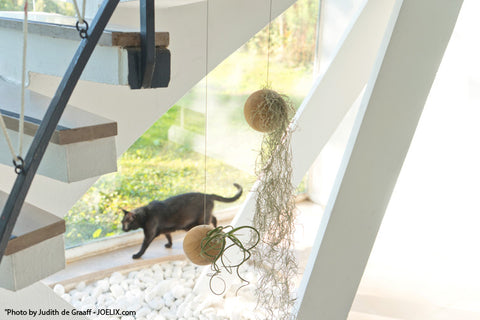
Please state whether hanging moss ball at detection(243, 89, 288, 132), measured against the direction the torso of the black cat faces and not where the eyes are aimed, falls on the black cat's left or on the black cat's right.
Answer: on the black cat's left

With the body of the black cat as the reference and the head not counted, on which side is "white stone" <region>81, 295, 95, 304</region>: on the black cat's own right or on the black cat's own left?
on the black cat's own left

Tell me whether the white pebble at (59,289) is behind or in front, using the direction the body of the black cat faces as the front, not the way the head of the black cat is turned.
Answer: in front

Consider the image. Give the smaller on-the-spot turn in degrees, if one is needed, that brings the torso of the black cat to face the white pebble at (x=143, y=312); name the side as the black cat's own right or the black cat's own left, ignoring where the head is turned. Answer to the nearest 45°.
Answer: approximately 90° to the black cat's own left

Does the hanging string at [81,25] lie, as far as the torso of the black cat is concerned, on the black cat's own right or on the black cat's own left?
on the black cat's own left

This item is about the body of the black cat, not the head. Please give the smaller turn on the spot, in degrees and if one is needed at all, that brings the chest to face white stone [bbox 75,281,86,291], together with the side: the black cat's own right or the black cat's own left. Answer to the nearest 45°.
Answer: approximately 45° to the black cat's own left

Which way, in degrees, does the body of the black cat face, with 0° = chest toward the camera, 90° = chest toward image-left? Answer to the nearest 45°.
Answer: approximately 90°

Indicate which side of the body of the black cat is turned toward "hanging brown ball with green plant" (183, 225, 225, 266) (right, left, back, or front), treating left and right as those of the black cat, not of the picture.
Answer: left
